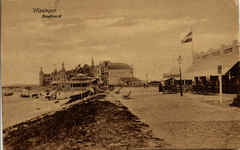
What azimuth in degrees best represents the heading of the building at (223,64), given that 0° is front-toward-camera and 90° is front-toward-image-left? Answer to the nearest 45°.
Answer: approximately 45°

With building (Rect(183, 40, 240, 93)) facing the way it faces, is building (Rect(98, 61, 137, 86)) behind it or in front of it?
in front

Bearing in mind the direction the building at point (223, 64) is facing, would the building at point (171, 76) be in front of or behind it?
in front

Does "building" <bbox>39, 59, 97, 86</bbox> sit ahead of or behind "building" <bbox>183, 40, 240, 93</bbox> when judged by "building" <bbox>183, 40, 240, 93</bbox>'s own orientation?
ahead
